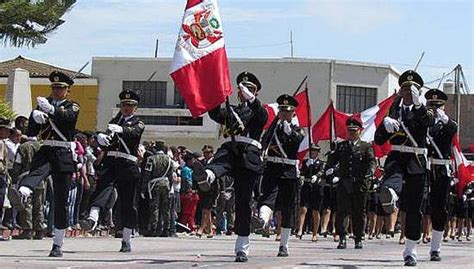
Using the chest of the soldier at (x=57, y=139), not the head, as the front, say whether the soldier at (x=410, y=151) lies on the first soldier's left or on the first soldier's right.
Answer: on the first soldier's left

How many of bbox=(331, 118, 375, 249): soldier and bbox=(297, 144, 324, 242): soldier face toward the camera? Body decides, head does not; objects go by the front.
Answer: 2

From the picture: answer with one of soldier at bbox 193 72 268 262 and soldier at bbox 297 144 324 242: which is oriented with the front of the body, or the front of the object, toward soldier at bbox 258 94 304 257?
soldier at bbox 297 144 324 242

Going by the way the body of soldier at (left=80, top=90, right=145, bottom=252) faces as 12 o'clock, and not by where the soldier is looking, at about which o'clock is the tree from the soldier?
The tree is roughly at 4 o'clock from the soldier.

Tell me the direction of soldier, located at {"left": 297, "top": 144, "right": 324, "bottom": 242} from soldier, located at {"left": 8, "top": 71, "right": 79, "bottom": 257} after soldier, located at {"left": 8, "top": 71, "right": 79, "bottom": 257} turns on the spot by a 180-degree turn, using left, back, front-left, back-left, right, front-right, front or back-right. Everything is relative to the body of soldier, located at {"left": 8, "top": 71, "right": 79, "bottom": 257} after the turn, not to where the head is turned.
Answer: front

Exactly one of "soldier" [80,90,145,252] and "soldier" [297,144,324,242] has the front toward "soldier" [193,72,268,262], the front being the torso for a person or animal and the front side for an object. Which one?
"soldier" [297,144,324,242]

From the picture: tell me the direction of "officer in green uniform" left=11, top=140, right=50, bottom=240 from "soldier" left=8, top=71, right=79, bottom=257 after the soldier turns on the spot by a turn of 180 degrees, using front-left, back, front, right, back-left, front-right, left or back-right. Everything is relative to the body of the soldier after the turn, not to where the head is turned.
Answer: front-left

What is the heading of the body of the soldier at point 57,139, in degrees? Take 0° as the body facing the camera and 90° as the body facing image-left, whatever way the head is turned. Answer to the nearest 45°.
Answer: approximately 45°

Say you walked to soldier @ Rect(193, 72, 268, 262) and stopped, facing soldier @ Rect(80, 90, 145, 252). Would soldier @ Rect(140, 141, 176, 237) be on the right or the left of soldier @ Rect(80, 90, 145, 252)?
right
